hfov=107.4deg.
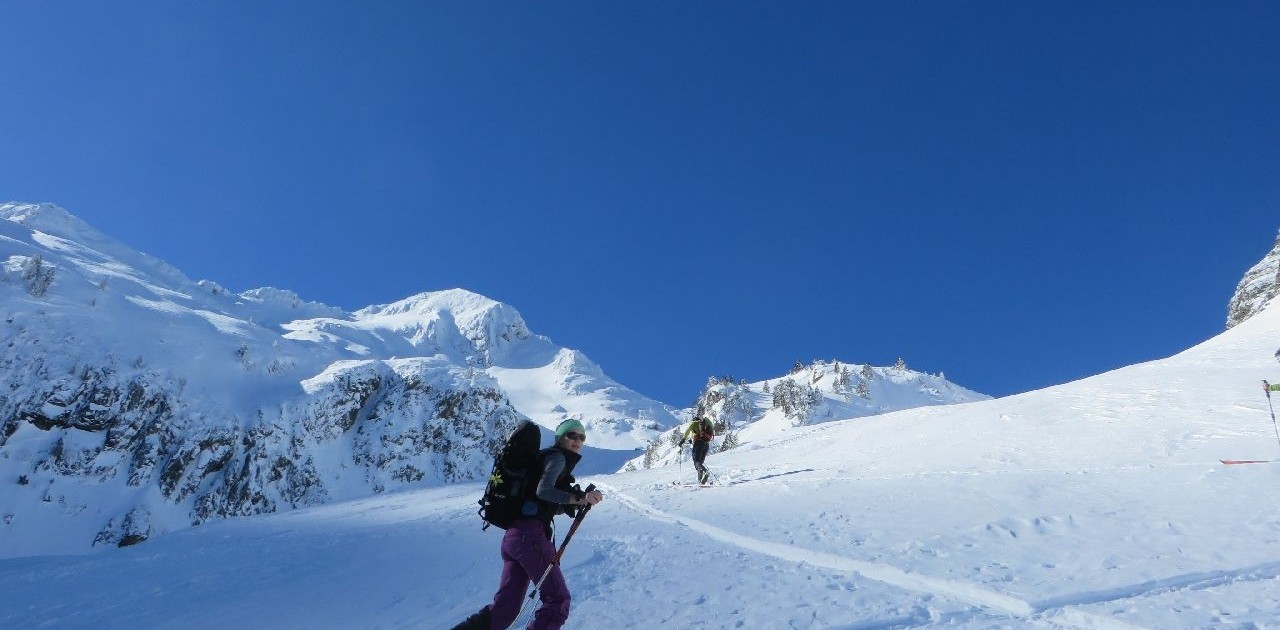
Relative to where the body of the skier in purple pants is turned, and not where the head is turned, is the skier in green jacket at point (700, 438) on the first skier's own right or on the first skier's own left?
on the first skier's own left

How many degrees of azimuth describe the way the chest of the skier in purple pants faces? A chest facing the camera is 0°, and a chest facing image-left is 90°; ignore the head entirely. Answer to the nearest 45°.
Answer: approximately 270°

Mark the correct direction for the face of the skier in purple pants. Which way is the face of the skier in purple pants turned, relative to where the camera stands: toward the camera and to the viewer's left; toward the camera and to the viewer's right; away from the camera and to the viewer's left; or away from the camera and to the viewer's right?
toward the camera and to the viewer's right
